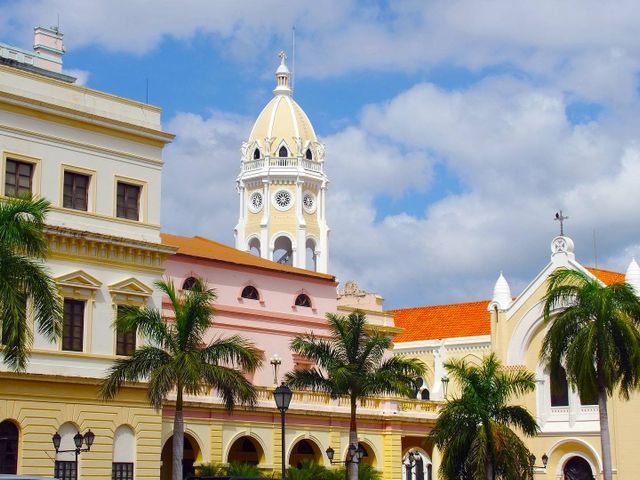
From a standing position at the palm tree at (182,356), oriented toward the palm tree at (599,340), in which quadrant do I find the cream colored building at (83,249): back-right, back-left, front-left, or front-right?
back-left

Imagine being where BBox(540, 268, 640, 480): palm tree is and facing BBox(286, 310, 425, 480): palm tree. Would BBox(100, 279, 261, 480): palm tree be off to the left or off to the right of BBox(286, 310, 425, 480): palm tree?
left

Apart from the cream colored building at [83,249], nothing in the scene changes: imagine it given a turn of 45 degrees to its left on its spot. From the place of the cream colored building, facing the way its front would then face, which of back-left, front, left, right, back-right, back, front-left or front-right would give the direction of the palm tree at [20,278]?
right

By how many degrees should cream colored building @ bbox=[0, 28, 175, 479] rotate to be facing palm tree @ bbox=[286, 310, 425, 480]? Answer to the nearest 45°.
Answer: approximately 45° to its left

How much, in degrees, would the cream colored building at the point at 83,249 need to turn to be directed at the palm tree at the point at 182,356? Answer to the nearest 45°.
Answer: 0° — it already faces it

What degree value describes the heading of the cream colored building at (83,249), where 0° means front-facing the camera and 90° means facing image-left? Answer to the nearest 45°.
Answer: approximately 315°

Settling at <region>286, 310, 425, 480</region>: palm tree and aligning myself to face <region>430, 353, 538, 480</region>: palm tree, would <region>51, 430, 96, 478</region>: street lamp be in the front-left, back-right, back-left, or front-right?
back-right

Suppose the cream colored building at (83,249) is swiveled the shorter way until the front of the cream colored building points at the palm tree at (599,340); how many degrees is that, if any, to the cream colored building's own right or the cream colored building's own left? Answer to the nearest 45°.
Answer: approximately 45° to the cream colored building's own left
